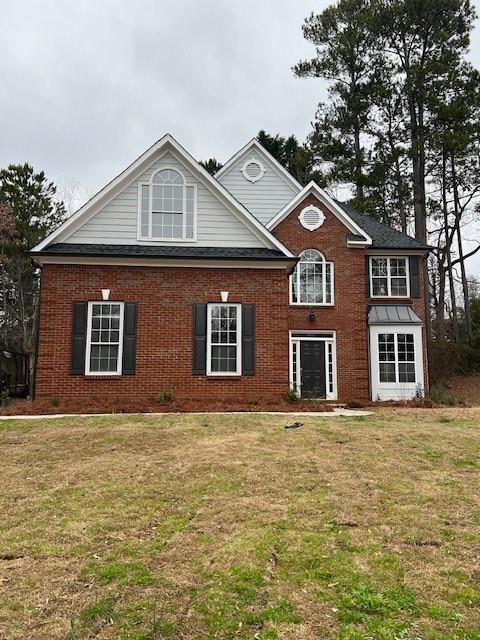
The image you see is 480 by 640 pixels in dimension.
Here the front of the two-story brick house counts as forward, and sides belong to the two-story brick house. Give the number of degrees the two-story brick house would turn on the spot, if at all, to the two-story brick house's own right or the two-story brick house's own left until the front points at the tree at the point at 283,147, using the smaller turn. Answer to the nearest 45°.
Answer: approximately 180°

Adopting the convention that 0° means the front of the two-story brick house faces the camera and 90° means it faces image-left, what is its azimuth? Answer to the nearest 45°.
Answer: approximately 0°

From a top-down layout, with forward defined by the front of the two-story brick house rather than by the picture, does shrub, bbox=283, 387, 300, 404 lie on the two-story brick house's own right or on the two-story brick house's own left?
on the two-story brick house's own left

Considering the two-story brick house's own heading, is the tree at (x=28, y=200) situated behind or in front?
behind

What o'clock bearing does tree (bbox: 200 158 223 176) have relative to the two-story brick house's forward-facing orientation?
The tree is roughly at 6 o'clock from the two-story brick house.

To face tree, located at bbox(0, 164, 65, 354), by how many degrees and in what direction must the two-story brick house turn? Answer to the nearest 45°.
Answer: approximately 135° to its right
